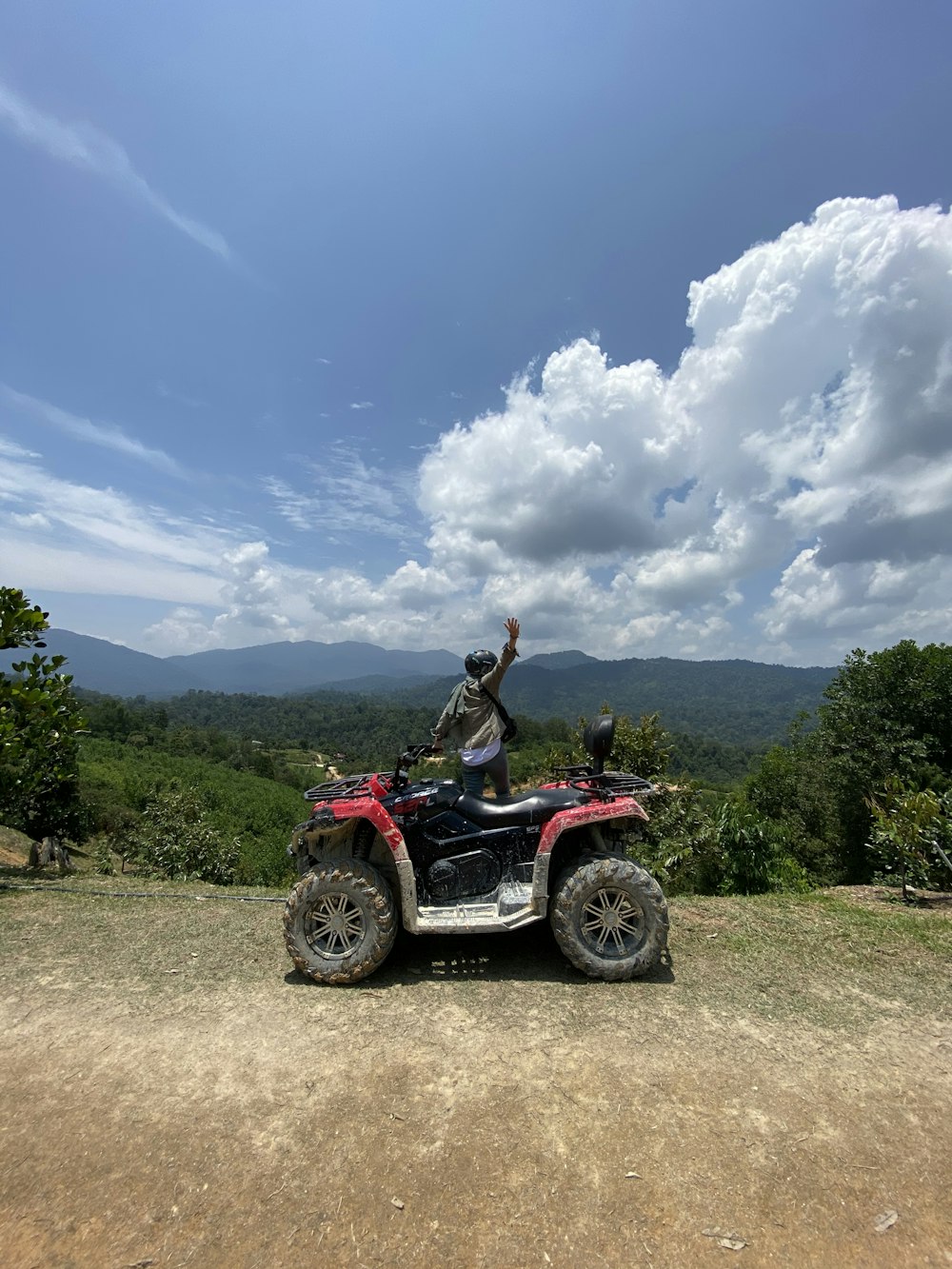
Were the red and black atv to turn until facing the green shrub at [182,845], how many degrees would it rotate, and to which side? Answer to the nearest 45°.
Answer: approximately 45° to its right

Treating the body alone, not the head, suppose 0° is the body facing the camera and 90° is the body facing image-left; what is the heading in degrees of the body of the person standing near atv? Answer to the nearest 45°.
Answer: approximately 180°

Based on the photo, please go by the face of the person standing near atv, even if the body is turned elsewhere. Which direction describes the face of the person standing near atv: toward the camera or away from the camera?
away from the camera

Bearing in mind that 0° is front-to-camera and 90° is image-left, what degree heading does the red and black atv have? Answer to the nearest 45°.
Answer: approximately 90°

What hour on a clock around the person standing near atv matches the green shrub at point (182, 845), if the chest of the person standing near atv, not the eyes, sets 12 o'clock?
The green shrub is roughly at 11 o'clock from the person standing near atv.

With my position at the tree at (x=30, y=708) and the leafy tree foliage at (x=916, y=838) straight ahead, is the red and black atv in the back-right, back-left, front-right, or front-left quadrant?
front-right

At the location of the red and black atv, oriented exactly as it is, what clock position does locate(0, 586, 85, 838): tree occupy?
The tree is roughly at 1 o'clock from the red and black atv.

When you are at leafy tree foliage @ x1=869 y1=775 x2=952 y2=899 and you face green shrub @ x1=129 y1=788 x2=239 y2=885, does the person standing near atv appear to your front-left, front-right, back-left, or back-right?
front-left

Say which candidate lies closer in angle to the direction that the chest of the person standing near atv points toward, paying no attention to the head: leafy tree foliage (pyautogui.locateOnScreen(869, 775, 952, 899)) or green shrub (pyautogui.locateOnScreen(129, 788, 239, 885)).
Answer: the green shrub
